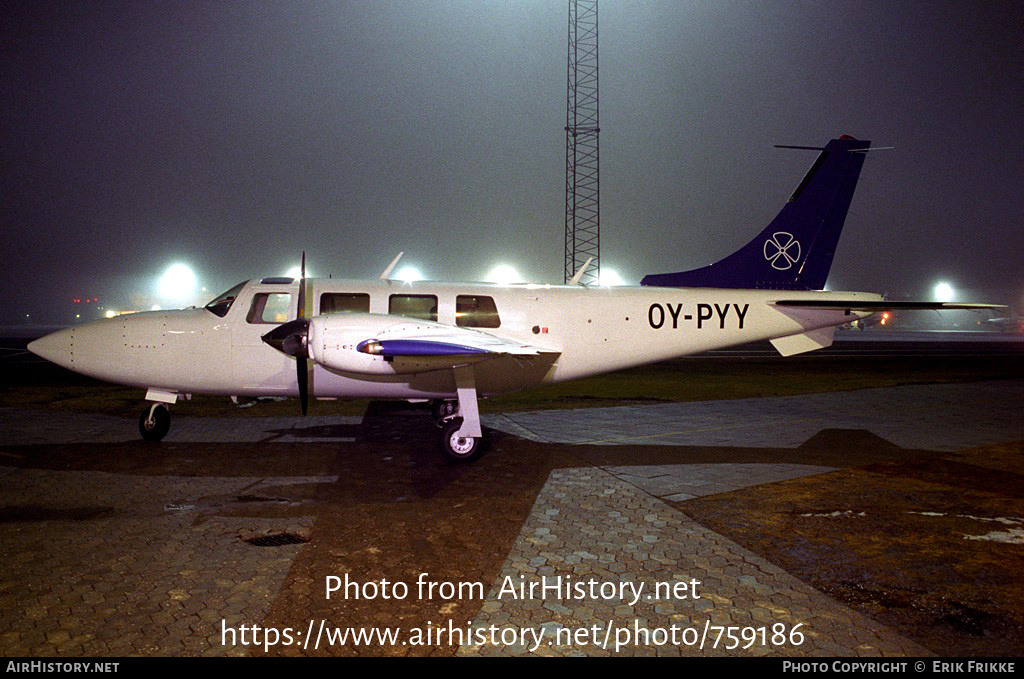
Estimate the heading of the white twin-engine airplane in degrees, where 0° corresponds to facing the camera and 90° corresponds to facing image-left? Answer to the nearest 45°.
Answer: approximately 90°
